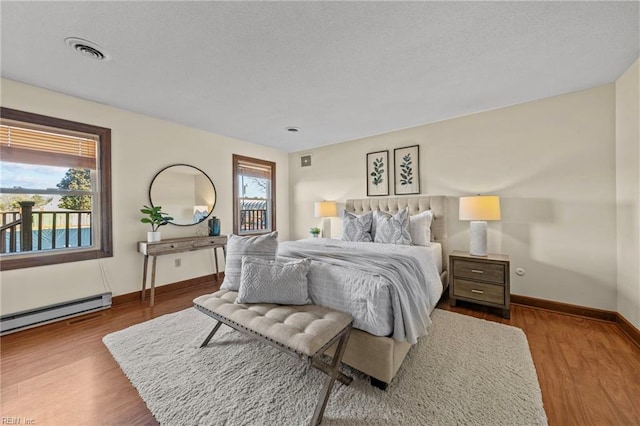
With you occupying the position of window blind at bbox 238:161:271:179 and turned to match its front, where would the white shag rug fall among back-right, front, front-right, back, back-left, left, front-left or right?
front-right

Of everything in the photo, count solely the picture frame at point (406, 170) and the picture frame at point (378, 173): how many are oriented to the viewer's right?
0

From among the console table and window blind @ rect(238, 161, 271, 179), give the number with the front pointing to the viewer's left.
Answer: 0

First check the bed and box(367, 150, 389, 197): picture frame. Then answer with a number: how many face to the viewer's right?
0

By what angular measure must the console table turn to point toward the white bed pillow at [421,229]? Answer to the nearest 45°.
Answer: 0° — it already faces it

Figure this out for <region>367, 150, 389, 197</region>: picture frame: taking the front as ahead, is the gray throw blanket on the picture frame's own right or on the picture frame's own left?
on the picture frame's own left

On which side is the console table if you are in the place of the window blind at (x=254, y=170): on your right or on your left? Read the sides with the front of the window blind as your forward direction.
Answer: on your right

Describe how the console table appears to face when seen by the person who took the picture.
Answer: facing the viewer and to the right of the viewer

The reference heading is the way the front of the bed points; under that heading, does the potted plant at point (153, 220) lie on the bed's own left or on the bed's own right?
on the bed's own right

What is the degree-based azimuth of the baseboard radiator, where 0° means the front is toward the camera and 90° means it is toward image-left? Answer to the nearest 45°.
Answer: approximately 315°

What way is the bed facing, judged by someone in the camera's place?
facing the viewer and to the left of the viewer

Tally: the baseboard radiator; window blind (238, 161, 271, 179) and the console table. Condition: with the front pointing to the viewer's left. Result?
0

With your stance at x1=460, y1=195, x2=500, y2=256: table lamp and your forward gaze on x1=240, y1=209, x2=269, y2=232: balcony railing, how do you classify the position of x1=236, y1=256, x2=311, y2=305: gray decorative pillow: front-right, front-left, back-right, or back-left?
front-left

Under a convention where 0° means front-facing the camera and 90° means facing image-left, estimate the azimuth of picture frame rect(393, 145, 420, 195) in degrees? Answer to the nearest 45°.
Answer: approximately 45°

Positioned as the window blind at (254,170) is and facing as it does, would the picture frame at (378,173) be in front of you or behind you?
in front
